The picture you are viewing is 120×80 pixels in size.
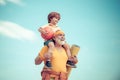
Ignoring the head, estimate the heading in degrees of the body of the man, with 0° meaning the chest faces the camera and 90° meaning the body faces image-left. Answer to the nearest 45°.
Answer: approximately 315°

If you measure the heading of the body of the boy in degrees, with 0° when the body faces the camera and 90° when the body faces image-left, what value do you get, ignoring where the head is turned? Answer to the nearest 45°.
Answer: approximately 315°
